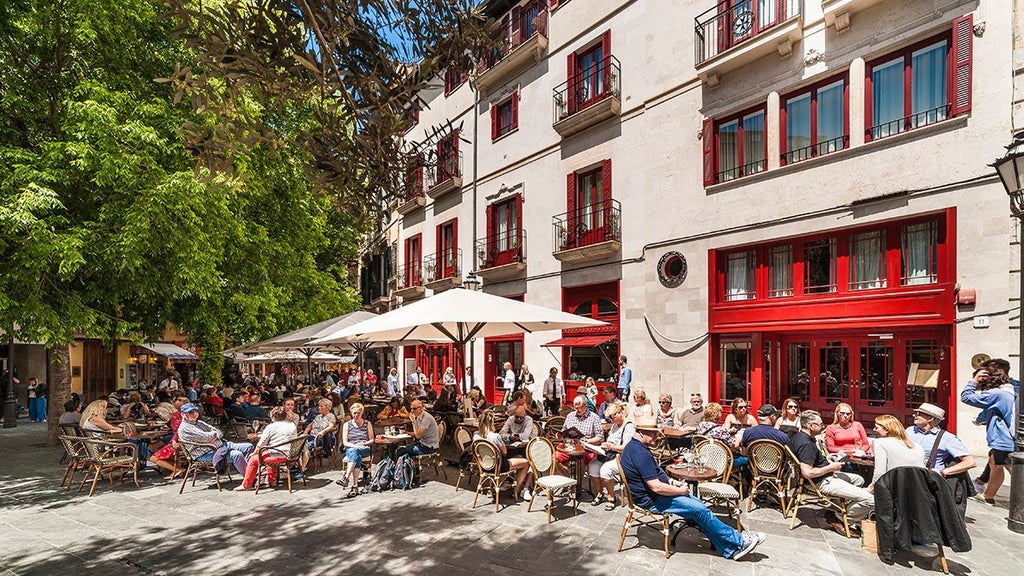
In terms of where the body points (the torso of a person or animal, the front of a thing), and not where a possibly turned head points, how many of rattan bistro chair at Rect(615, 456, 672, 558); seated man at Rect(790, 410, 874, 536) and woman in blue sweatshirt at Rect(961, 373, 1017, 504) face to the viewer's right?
2

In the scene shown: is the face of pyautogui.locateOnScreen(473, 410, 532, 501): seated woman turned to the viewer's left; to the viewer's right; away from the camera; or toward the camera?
away from the camera

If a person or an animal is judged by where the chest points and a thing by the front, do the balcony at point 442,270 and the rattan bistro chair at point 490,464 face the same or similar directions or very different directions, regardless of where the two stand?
very different directions

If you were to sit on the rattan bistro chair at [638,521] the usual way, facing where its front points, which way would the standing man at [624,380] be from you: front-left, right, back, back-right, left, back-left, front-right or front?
left

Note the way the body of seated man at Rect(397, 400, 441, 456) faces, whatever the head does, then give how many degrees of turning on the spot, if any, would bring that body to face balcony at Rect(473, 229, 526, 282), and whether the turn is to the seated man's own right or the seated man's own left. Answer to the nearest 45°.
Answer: approximately 90° to the seated man's own right

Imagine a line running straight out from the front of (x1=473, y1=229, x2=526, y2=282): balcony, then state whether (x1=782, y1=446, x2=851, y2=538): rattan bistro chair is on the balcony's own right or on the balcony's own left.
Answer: on the balcony's own left

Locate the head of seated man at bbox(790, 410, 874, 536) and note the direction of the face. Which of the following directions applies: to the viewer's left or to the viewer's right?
to the viewer's right

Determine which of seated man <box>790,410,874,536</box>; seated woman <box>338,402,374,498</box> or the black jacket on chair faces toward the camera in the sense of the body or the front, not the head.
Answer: the seated woman

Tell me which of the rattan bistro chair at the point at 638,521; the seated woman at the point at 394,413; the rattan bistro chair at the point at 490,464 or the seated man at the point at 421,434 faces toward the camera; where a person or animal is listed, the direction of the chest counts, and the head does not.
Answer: the seated woman

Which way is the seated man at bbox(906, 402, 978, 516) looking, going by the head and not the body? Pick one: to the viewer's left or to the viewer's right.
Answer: to the viewer's left

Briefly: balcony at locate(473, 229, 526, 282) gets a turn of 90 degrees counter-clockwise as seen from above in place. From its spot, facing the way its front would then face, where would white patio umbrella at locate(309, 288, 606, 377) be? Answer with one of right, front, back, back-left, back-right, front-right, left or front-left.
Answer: front-right
